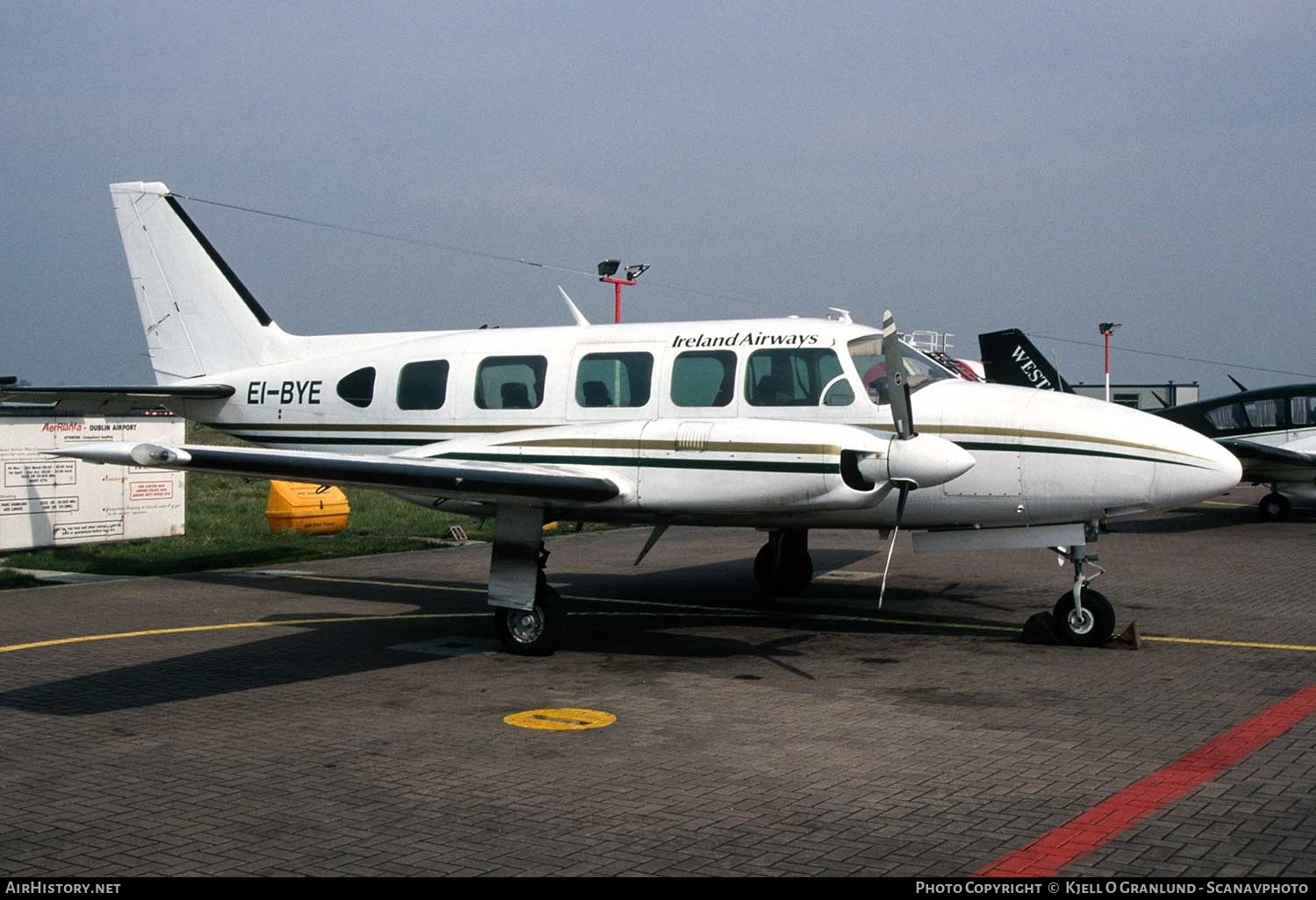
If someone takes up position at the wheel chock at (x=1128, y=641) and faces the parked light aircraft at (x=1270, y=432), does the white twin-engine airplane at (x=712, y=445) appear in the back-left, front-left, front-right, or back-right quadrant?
back-left

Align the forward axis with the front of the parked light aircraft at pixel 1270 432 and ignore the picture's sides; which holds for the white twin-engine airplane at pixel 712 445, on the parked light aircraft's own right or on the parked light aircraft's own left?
on the parked light aircraft's own right

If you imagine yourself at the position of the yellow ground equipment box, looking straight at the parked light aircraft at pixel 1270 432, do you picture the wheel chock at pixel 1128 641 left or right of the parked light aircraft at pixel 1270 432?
right

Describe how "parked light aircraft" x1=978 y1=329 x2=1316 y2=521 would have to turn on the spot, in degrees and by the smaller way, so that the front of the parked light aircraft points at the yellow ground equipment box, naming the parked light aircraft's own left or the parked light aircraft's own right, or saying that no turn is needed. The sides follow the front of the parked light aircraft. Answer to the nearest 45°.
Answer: approximately 135° to the parked light aircraft's own right

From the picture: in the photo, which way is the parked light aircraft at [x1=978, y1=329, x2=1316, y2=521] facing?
to the viewer's right

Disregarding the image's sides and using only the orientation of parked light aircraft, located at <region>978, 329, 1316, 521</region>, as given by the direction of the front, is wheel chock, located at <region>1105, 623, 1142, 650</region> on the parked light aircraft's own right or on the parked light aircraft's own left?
on the parked light aircraft's own right

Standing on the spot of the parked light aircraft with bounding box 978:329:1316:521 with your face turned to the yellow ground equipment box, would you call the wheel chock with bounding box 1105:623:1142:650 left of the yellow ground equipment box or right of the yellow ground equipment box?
left

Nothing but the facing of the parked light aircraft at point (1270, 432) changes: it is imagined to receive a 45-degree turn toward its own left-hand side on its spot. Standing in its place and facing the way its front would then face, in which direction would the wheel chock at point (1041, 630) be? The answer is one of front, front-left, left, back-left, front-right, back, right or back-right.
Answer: back-right
